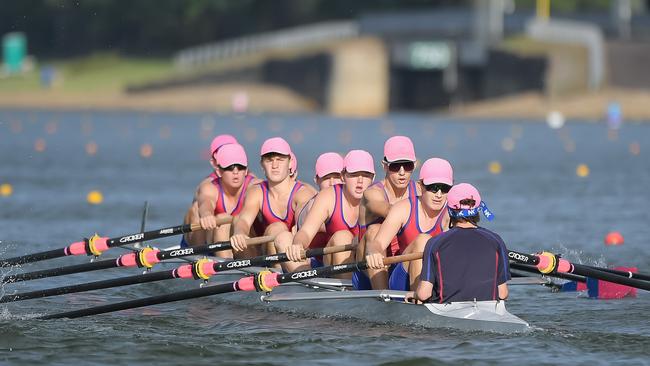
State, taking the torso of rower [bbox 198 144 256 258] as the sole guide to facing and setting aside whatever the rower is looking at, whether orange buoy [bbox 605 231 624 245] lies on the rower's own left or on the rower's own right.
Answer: on the rower's own left

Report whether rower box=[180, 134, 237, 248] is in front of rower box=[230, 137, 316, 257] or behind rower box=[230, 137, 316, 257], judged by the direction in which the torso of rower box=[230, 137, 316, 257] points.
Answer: behind

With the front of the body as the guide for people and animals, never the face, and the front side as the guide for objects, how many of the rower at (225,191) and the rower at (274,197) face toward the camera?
2

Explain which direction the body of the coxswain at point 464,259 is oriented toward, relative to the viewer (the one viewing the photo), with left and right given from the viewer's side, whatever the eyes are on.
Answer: facing away from the viewer

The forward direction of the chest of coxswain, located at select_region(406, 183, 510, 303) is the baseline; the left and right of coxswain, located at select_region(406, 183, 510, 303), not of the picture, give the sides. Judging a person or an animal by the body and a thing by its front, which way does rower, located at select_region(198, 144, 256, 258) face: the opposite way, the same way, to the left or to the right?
the opposite way

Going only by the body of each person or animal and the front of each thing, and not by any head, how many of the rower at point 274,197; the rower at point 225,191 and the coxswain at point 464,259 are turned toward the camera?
2

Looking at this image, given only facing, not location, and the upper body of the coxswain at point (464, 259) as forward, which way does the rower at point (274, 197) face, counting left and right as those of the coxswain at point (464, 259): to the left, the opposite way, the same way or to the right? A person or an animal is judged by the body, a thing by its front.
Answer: the opposite way

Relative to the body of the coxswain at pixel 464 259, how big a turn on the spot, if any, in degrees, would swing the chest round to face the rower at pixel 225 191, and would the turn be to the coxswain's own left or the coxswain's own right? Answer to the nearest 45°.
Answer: approximately 45° to the coxswain's own left

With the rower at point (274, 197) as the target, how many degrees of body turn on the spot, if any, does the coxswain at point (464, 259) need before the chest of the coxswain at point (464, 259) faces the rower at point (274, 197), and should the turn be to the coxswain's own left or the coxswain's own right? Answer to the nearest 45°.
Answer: approximately 45° to the coxswain's own left
